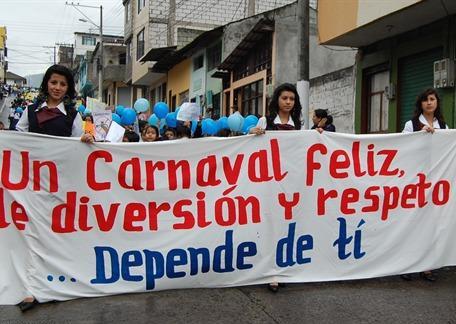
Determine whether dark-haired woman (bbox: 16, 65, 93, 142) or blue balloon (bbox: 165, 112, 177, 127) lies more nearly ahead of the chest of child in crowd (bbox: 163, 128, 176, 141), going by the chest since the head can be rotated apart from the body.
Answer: the dark-haired woman

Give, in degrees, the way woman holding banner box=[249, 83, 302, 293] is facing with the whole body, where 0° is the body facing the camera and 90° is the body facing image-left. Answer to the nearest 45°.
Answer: approximately 0°

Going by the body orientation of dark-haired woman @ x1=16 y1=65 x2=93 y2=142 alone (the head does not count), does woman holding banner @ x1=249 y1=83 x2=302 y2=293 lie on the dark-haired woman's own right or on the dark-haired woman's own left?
on the dark-haired woman's own left

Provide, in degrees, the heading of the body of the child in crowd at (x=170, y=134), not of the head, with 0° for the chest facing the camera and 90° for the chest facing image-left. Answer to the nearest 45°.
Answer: approximately 0°

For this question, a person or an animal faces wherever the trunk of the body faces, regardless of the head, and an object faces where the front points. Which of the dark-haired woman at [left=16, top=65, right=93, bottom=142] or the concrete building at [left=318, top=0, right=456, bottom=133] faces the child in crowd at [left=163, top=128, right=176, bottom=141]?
the concrete building

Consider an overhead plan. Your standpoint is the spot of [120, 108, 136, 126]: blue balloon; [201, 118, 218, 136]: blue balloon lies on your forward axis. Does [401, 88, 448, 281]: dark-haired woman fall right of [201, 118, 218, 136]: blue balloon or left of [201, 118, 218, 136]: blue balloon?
right

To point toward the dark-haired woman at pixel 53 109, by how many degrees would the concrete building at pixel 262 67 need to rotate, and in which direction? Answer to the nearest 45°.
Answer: approximately 45° to its left

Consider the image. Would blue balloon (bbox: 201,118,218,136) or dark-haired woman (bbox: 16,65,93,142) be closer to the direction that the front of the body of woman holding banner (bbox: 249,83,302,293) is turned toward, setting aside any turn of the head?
the dark-haired woman

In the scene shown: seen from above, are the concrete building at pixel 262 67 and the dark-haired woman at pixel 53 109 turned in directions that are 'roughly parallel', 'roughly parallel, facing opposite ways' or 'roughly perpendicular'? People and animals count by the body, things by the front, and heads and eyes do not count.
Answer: roughly perpendicular

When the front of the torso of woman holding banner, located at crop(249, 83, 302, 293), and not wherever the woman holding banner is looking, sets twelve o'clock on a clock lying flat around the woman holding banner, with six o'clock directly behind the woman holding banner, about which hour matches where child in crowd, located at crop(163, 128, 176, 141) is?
The child in crowd is roughly at 5 o'clock from the woman holding banner.

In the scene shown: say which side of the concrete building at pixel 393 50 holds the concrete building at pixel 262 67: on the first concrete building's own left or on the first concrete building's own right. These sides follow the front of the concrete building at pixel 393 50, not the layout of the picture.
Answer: on the first concrete building's own right
